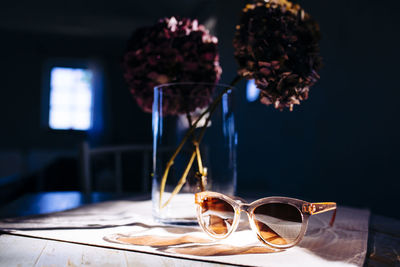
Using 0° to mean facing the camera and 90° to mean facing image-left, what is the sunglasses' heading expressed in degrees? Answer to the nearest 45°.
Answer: approximately 45°

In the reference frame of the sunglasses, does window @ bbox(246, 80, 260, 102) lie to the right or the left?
on its right
